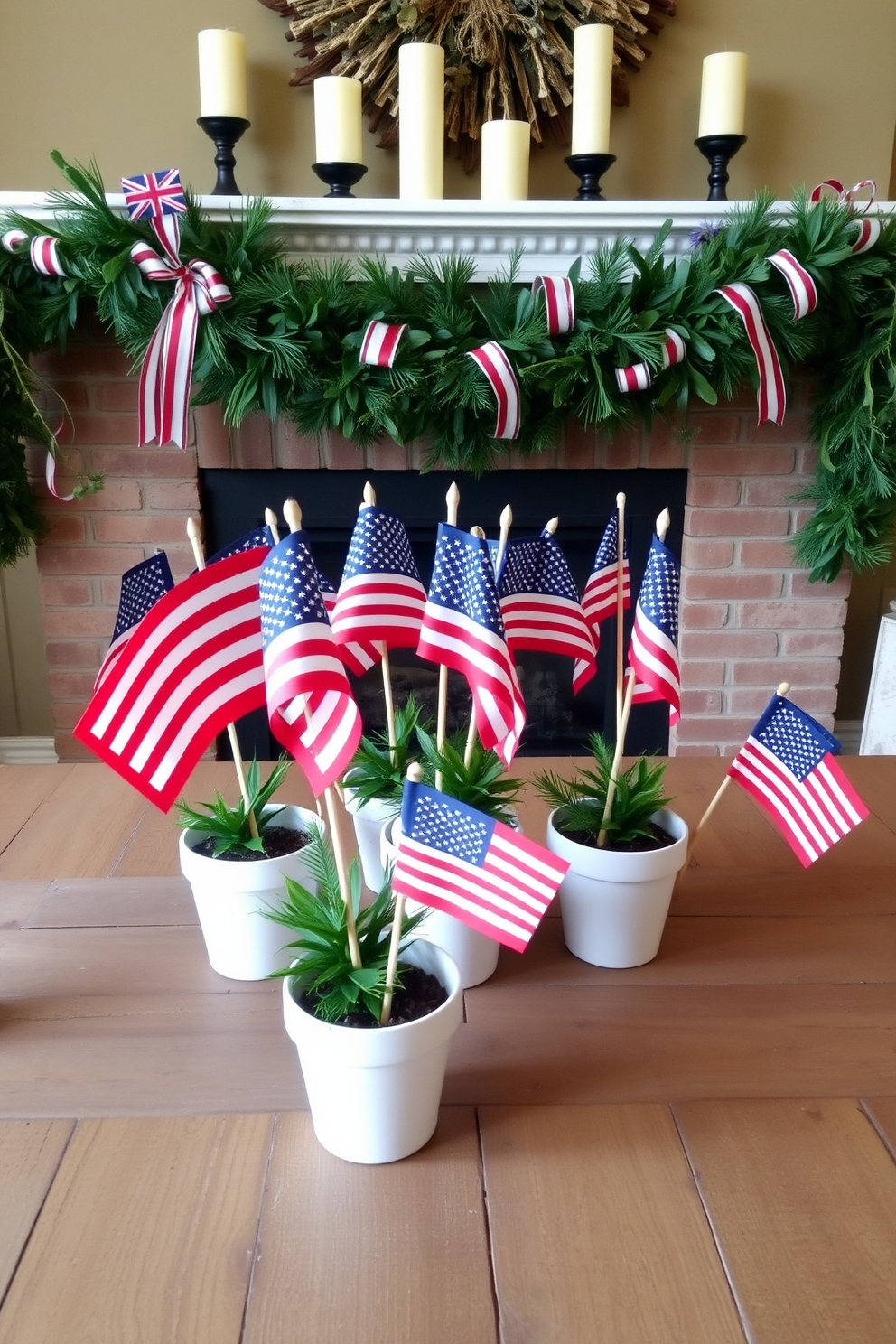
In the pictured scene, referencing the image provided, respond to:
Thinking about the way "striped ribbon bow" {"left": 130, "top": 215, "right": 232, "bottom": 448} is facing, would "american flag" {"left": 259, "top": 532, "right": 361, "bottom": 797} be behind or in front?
in front

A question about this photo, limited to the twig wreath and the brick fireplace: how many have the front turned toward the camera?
2

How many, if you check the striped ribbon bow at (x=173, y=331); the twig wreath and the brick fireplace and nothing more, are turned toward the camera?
3

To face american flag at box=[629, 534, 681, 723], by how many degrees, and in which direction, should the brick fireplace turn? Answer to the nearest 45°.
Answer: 0° — it already faces it

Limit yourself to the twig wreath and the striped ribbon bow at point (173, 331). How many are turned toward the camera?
2

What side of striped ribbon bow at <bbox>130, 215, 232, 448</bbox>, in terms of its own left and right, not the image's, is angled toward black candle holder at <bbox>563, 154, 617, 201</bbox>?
left

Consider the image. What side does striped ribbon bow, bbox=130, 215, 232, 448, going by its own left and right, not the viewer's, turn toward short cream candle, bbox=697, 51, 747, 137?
left

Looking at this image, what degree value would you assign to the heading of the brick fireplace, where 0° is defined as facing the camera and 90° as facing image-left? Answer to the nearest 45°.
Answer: approximately 0°

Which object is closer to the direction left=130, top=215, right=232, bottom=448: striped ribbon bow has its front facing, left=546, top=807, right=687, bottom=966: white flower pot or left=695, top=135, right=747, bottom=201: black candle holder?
the white flower pot

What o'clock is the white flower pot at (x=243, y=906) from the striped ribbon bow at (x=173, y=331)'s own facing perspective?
The white flower pot is roughly at 12 o'clock from the striped ribbon bow.

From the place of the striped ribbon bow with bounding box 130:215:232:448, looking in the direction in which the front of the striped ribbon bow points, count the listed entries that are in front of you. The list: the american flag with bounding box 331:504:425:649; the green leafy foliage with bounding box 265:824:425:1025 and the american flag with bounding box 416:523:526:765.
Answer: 3

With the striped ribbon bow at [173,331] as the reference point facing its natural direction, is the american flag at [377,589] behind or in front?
in front
